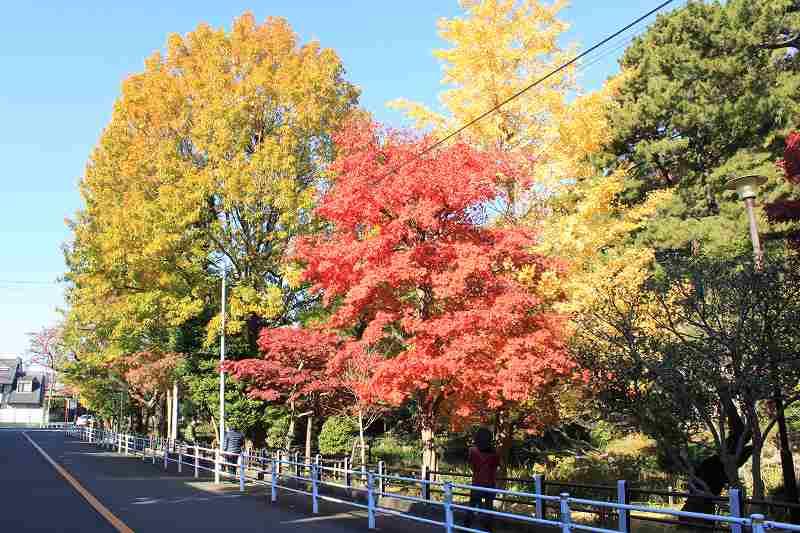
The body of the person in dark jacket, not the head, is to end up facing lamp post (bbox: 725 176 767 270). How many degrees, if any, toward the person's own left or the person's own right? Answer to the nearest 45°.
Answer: approximately 45° to the person's own right

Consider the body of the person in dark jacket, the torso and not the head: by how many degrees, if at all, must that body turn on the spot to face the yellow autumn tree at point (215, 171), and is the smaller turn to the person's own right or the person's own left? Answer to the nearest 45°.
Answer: approximately 45° to the person's own left

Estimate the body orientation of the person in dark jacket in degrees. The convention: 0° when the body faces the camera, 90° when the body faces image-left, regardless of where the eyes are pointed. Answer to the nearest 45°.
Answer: approximately 180°

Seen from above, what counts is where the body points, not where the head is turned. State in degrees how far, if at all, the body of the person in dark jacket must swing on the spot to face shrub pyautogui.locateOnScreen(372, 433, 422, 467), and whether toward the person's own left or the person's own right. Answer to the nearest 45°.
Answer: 0° — they already face it

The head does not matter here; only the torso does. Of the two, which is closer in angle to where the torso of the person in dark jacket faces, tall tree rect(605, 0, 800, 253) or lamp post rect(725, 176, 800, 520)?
the tall tree
